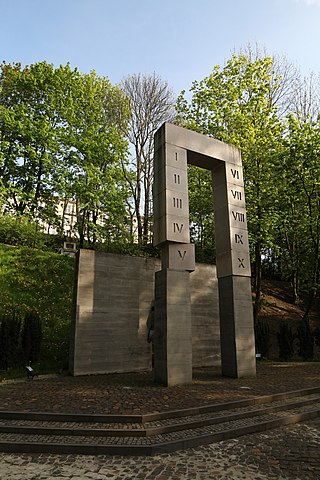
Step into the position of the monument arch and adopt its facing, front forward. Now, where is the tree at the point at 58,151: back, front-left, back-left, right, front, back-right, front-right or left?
back

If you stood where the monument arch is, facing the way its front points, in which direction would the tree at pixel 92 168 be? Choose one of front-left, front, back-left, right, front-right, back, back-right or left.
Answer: back

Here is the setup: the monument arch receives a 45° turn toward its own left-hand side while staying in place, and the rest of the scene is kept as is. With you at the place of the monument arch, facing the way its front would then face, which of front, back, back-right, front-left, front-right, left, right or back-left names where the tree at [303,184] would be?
front-left

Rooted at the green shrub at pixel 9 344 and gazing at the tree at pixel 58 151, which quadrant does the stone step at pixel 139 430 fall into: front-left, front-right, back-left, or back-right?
back-right

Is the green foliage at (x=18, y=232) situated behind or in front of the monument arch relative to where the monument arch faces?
behind

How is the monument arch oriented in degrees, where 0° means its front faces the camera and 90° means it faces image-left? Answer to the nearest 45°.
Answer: approximately 315°

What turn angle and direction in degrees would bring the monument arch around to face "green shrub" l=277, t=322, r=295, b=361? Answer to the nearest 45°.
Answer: approximately 90° to its left

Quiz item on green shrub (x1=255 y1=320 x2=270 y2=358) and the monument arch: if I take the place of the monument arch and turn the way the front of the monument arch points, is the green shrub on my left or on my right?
on my left

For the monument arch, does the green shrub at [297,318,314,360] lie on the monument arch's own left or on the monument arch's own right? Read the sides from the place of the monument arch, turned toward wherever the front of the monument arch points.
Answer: on the monument arch's own left
